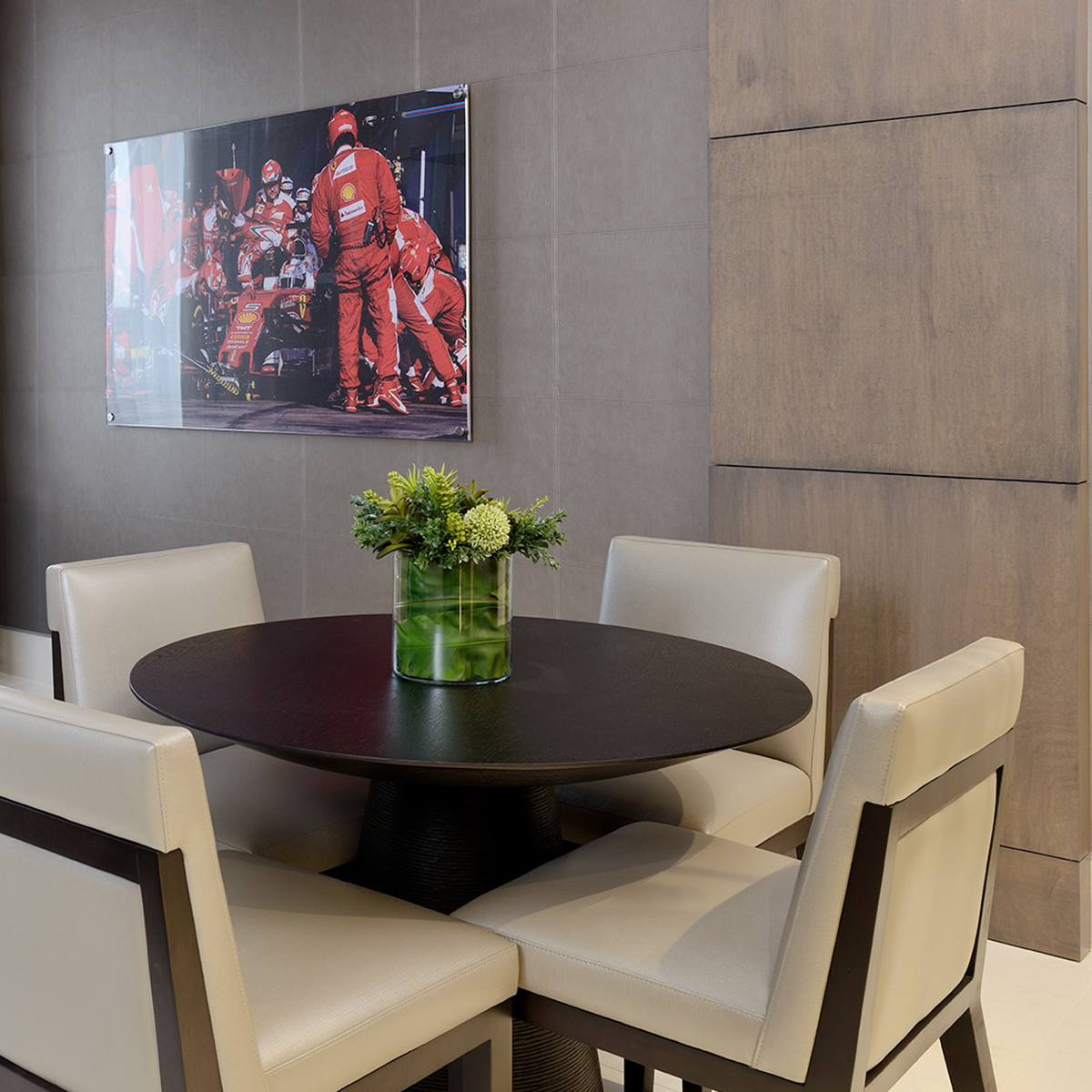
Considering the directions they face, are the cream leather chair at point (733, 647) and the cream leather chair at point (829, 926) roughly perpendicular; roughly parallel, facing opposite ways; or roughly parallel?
roughly perpendicular

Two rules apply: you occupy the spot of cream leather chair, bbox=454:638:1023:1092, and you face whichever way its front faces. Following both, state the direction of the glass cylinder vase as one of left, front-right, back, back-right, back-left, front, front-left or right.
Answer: front

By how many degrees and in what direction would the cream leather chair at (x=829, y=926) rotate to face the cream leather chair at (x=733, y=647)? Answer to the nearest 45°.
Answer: approximately 45° to its right

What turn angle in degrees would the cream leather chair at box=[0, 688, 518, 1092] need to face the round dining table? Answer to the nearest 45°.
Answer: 0° — it already faces it

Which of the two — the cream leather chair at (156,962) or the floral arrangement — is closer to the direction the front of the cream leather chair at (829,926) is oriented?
the floral arrangement

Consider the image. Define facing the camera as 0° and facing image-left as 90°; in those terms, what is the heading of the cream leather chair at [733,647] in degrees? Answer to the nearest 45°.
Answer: approximately 45°

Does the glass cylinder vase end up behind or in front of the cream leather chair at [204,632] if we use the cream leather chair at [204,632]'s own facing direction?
in front

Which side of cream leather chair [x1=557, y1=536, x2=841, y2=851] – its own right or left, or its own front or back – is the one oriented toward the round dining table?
front

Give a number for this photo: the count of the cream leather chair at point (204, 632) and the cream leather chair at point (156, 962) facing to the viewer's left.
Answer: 0

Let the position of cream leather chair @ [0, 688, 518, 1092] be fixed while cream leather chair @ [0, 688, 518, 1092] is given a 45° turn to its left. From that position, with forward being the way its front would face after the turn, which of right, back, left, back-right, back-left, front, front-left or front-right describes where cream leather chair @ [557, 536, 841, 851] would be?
front-right

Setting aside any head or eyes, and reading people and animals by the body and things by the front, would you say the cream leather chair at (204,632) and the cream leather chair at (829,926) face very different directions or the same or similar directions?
very different directions

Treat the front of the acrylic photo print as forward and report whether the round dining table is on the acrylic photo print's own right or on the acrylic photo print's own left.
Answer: on the acrylic photo print's own left

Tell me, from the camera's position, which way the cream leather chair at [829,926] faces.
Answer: facing away from the viewer and to the left of the viewer

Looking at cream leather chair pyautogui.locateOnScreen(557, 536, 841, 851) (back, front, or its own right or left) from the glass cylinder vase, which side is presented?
front

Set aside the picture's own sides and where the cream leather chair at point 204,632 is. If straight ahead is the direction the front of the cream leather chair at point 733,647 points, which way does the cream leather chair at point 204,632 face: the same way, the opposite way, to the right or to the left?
to the left

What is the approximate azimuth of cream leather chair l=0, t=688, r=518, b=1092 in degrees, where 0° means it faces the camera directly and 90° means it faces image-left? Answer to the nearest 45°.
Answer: approximately 225°

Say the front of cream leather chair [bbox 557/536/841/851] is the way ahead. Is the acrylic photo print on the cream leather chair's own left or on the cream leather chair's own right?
on the cream leather chair's own right

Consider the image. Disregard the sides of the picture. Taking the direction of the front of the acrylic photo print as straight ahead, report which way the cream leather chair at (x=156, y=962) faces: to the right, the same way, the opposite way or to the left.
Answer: the opposite way
